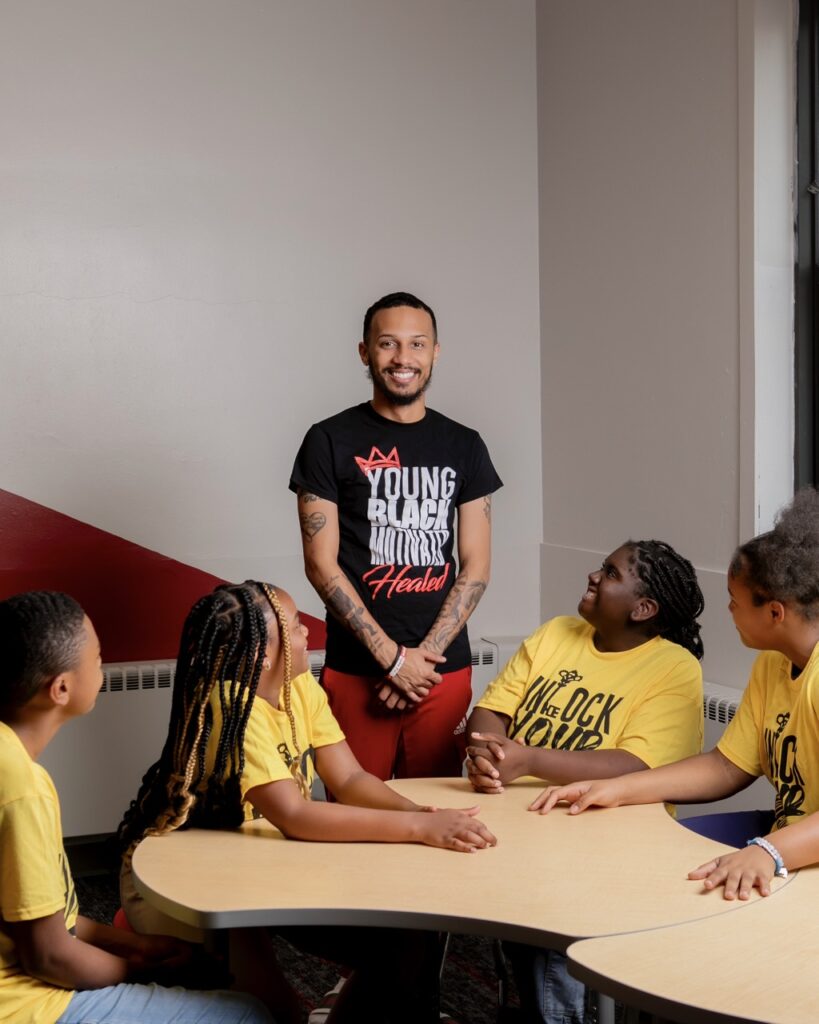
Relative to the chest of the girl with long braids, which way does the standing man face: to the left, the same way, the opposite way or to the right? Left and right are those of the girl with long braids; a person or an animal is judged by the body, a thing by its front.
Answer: to the right

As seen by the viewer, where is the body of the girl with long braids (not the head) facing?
to the viewer's right

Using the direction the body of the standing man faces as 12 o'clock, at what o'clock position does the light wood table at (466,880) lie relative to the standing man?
The light wood table is roughly at 12 o'clock from the standing man.

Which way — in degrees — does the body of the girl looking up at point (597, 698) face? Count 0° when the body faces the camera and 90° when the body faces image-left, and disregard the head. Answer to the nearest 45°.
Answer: approximately 45°

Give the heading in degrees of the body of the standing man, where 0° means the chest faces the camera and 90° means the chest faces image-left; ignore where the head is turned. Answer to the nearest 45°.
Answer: approximately 0°
